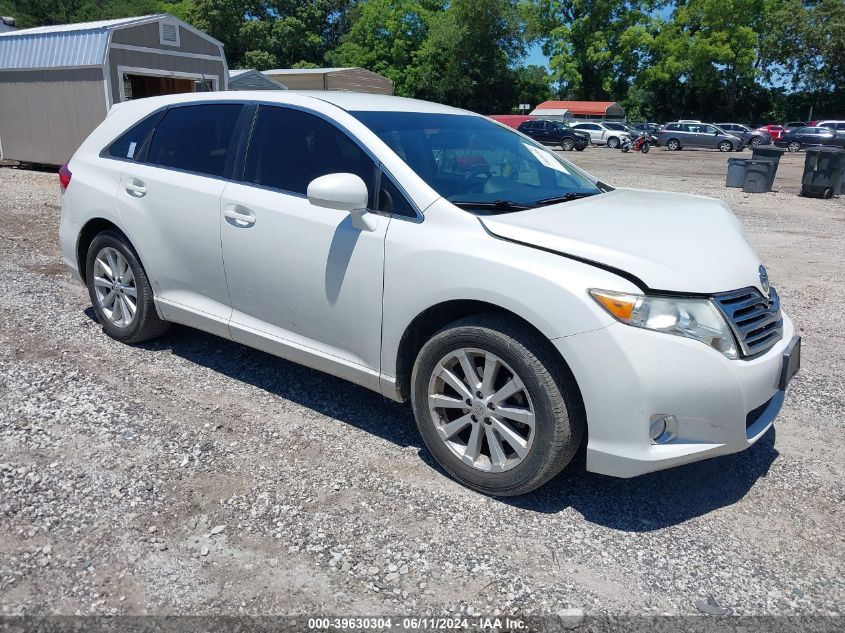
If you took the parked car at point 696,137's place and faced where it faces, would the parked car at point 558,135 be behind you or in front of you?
behind

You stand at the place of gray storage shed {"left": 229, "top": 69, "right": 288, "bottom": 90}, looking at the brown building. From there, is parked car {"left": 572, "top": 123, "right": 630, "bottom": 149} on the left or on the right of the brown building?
right

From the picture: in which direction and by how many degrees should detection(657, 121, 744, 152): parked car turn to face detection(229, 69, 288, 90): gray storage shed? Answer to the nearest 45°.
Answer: approximately 135° to its right

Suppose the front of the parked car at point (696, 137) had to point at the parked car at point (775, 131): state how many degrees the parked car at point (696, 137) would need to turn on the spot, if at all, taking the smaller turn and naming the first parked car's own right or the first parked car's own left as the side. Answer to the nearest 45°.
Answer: approximately 45° to the first parked car's own left

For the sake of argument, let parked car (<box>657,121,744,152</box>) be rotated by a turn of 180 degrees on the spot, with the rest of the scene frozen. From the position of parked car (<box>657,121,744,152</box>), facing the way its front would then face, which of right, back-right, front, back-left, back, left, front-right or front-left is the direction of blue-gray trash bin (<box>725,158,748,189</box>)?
left

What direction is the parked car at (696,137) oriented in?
to the viewer's right

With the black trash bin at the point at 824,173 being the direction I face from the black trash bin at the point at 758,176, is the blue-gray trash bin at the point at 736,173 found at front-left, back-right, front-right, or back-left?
back-left

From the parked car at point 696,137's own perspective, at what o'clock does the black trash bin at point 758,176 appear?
The black trash bin is roughly at 3 o'clock from the parked car.

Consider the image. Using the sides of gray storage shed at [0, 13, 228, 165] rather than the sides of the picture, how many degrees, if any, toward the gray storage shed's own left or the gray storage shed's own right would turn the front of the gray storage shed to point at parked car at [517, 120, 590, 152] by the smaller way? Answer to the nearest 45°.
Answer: approximately 90° to the gray storage shed's own left

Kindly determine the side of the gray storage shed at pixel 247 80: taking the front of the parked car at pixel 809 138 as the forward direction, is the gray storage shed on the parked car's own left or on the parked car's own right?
on the parked car's own right

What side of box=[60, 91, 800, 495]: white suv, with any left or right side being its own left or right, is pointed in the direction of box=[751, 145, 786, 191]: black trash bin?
left

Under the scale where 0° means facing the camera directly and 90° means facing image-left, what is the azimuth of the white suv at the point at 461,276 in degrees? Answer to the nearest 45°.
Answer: approximately 315°
